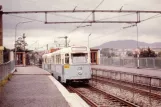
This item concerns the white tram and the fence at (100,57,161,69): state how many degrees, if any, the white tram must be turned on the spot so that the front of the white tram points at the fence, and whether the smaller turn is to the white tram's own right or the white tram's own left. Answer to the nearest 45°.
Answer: approximately 90° to the white tram's own left

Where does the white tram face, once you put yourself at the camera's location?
facing the viewer and to the right of the viewer
